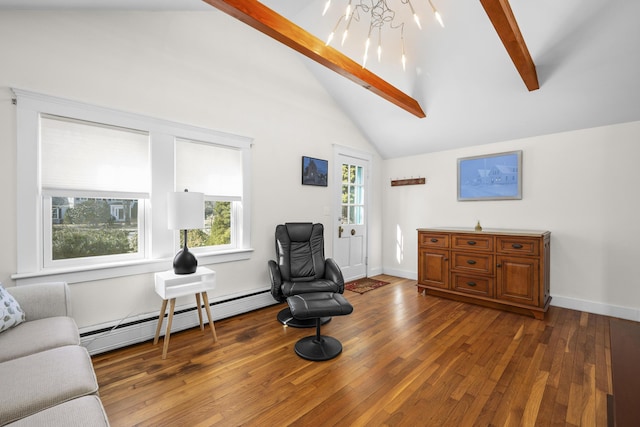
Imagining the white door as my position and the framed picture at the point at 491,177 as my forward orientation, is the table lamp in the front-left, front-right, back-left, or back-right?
back-right

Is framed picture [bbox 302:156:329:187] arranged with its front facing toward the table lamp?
no

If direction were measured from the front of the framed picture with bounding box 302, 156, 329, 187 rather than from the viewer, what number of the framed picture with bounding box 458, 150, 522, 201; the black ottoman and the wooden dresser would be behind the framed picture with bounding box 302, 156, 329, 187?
0

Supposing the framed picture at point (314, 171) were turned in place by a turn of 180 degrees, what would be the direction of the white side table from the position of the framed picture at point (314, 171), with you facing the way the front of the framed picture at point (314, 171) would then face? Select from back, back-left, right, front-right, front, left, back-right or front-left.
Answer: left

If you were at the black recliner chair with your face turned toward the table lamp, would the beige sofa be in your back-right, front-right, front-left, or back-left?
front-left

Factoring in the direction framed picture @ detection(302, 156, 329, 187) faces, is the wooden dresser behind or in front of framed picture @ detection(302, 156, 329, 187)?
in front

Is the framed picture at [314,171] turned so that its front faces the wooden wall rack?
no

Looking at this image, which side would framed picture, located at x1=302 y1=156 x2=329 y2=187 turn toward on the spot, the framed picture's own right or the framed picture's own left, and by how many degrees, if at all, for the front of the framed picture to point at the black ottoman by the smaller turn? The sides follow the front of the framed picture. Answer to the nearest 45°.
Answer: approximately 45° to the framed picture's own right

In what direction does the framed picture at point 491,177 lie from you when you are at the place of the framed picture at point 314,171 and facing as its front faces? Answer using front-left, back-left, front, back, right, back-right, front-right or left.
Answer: front-left

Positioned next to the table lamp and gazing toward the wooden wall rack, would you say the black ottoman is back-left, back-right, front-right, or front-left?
front-right

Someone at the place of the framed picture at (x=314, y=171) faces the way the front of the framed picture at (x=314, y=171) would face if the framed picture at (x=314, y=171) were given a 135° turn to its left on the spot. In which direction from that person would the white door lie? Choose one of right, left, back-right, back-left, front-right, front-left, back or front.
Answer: front-right
